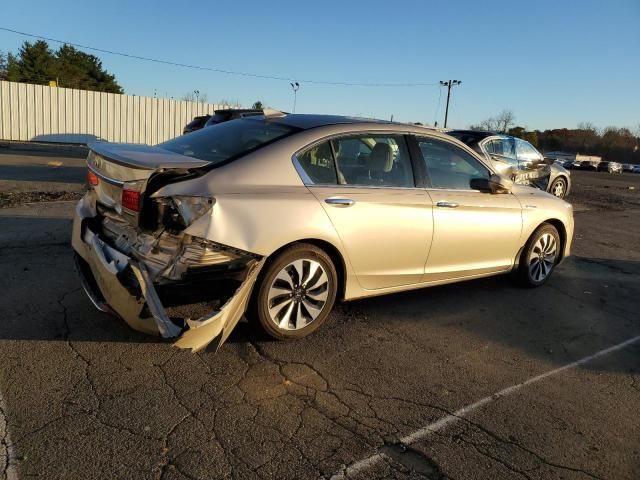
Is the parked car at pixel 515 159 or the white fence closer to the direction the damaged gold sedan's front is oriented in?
the parked car

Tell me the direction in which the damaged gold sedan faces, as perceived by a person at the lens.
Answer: facing away from the viewer and to the right of the viewer

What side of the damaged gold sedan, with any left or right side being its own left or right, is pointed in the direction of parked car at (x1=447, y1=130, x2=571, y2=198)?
front

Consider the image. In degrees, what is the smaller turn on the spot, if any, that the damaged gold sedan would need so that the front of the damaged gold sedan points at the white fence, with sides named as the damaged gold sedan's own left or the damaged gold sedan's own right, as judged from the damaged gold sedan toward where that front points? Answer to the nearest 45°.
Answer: approximately 90° to the damaged gold sedan's own left

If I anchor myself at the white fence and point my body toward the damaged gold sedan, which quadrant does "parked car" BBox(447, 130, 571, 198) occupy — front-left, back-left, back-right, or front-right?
front-left
